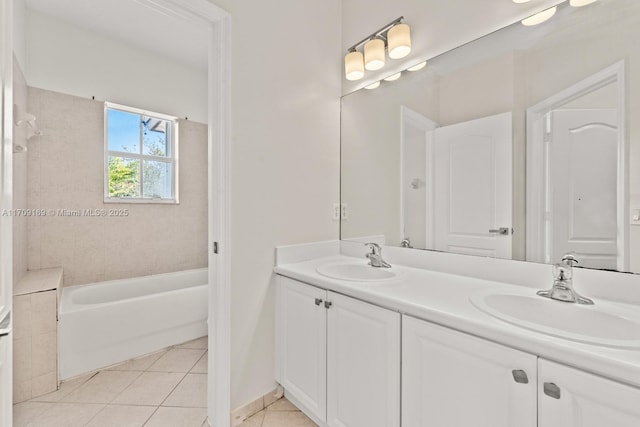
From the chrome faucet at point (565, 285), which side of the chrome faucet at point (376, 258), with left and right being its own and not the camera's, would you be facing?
left

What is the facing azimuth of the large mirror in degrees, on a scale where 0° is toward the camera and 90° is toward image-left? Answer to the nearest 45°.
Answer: approximately 45°

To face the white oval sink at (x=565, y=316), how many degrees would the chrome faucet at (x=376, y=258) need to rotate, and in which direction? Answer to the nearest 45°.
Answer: approximately 90° to its left

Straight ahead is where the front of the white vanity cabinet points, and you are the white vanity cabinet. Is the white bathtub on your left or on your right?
on your right

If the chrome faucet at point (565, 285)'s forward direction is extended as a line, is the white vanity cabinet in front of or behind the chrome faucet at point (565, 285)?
in front

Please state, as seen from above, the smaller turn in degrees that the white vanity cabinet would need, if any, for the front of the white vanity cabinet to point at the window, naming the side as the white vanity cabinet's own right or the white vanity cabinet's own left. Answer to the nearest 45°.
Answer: approximately 90° to the white vanity cabinet's own right

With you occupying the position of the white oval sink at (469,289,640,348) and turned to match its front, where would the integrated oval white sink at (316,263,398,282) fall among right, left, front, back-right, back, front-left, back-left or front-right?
front-right

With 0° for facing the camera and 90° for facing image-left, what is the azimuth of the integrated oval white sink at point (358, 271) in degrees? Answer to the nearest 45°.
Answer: approximately 45°

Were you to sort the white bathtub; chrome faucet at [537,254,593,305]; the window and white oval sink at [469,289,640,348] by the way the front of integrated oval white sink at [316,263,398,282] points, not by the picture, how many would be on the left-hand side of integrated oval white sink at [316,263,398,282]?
2

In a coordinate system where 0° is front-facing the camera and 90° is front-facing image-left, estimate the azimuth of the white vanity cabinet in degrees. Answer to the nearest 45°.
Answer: approximately 45°

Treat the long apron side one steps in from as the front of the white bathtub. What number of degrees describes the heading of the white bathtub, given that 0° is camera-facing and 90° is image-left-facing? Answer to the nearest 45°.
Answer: approximately 315°

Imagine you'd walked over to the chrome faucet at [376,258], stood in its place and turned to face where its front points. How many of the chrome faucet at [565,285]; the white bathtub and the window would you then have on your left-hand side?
1

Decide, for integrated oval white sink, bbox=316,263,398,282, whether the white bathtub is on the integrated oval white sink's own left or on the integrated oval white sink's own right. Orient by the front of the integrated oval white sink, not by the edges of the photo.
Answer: on the integrated oval white sink's own right

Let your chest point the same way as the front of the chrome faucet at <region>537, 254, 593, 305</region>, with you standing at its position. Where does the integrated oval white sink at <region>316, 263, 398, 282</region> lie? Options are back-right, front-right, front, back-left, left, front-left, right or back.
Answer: front-right

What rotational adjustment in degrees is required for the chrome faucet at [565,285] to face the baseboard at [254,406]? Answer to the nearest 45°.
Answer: approximately 45° to its right

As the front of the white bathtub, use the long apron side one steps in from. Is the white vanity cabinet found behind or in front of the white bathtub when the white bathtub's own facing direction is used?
in front
